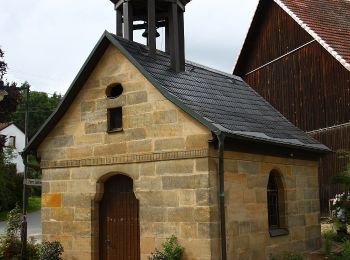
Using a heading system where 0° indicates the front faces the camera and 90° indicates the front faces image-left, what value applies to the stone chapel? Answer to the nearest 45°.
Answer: approximately 45°

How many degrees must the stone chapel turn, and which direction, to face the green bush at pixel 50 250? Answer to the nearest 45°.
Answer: approximately 45° to its right

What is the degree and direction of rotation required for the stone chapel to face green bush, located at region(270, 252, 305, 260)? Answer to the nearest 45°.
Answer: approximately 135° to its left

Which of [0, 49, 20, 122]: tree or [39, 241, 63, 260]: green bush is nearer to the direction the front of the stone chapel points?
the green bush

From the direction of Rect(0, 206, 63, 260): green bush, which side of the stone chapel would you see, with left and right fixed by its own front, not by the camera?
front

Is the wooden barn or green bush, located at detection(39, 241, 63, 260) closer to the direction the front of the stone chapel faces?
the green bush

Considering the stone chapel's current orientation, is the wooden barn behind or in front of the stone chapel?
behind

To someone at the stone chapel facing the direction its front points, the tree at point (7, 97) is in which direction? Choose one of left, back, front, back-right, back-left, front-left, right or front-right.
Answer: right
